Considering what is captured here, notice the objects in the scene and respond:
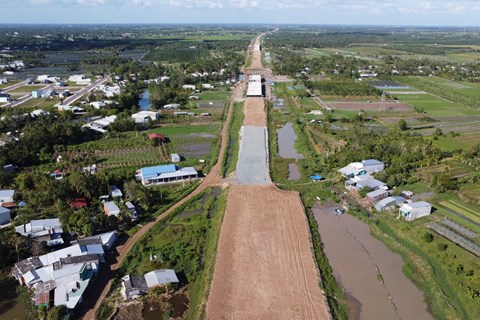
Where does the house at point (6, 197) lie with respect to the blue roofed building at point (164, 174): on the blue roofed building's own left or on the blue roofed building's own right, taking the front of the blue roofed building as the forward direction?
on the blue roofed building's own right

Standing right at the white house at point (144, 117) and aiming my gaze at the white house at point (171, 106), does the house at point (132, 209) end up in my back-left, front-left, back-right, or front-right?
back-right
